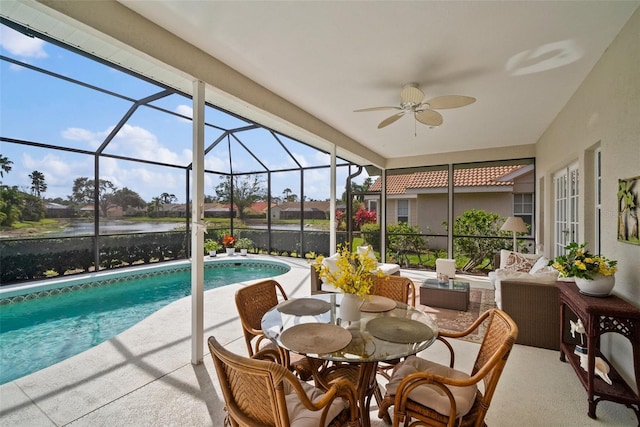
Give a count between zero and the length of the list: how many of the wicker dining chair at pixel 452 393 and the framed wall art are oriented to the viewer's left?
2

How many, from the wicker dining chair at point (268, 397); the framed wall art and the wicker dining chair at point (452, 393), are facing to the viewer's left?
2

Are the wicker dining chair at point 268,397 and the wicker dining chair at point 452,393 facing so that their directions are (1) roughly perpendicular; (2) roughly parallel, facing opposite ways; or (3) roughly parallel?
roughly perpendicular

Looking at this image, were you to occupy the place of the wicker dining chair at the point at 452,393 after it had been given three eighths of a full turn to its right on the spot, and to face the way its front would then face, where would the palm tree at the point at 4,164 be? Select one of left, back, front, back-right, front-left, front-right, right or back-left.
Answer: back-left

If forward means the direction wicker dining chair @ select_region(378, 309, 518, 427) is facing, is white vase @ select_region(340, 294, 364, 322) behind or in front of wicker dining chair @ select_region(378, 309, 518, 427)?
in front

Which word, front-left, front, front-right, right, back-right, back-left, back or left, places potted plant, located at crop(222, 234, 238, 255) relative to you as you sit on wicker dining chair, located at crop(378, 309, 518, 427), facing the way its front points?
front-right

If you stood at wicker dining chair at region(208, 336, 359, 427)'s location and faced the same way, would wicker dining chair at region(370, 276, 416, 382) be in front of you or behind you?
in front

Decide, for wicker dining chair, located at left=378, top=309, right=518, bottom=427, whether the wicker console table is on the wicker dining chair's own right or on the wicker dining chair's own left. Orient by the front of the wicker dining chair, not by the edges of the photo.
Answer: on the wicker dining chair's own right

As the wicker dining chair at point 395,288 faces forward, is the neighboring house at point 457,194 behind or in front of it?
behind

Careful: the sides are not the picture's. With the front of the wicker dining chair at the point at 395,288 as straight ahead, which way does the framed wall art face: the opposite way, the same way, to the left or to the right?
to the right

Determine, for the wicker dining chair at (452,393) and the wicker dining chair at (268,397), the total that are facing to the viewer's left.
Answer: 1

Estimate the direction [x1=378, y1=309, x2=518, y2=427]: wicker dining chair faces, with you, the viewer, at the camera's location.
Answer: facing to the left of the viewer

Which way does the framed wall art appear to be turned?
to the viewer's left

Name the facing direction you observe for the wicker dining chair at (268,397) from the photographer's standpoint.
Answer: facing away from the viewer and to the right of the viewer

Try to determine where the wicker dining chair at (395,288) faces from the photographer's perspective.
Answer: facing the viewer and to the left of the viewer
